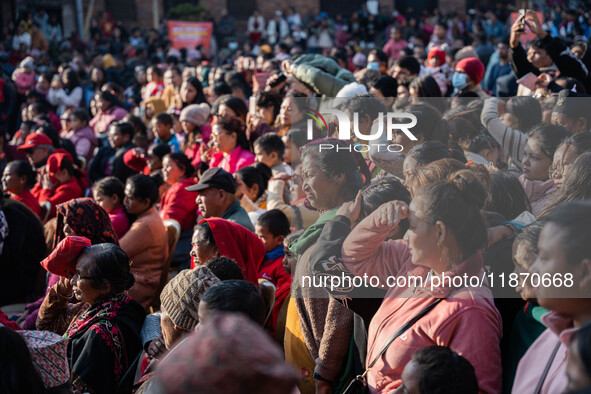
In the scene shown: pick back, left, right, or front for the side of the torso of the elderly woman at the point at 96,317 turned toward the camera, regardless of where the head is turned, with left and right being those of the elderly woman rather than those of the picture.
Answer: left

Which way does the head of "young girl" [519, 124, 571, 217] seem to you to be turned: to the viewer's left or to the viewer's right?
to the viewer's left

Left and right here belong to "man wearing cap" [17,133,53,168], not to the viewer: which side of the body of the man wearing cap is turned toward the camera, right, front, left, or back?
left
